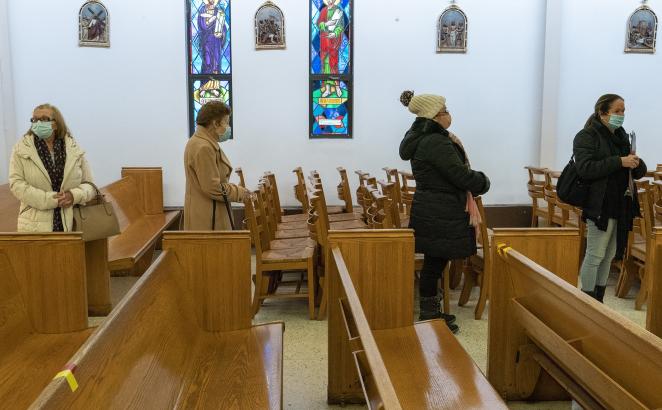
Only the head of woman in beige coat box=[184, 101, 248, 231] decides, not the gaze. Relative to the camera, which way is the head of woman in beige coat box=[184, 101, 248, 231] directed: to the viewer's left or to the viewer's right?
to the viewer's right

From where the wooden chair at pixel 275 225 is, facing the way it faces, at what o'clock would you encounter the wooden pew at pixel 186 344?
The wooden pew is roughly at 3 o'clock from the wooden chair.

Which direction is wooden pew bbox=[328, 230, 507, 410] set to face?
to the viewer's right

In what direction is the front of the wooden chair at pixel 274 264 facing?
to the viewer's right

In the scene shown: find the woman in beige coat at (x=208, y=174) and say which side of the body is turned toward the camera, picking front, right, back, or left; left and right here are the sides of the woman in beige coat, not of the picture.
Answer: right

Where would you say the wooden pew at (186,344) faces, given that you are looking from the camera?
facing to the right of the viewer

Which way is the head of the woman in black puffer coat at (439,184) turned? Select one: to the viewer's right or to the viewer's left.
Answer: to the viewer's right

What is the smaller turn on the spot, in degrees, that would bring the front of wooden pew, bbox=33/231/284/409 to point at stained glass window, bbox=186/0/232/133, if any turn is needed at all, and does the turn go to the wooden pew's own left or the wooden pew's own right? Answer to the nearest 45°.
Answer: approximately 90° to the wooden pew's own left

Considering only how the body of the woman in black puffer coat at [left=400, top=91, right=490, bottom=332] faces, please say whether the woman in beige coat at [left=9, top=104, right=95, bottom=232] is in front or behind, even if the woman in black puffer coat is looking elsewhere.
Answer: behind

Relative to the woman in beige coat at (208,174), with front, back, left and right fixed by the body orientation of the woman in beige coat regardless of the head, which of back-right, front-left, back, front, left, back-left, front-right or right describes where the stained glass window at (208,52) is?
left
